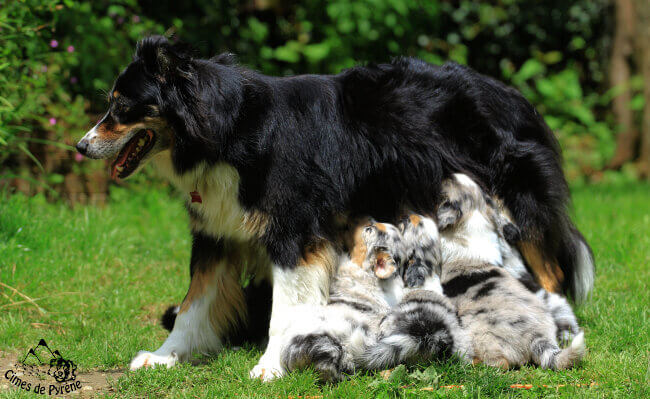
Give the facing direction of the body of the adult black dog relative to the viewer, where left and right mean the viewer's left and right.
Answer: facing to the left of the viewer

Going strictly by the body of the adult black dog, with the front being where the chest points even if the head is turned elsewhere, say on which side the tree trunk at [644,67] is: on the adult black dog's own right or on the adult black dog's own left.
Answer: on the adult black dog's own right

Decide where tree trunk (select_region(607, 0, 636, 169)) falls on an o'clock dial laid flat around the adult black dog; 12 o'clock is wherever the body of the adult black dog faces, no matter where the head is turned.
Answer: The tree trunk is roughly at 4 o'clock from the adult black dog.
